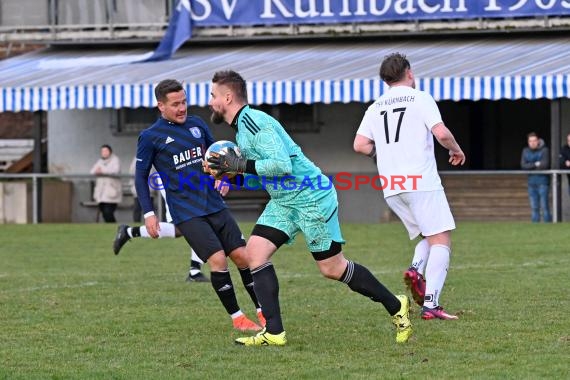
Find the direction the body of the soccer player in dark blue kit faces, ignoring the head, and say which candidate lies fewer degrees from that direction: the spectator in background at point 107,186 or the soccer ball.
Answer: the soccer ball

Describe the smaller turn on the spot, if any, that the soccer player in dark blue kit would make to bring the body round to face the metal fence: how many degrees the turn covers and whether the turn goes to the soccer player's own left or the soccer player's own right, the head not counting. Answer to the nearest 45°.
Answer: approximately 135° to the soccer player's own left

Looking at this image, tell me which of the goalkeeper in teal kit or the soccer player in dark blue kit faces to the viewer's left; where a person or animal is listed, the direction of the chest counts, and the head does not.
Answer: the goalkeeper in teal kit

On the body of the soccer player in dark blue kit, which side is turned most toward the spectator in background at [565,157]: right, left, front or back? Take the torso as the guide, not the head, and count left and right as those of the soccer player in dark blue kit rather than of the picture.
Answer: left

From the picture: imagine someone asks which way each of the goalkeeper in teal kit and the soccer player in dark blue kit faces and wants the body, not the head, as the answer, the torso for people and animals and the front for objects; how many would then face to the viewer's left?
1

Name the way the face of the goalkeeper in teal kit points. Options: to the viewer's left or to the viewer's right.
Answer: to the viewer's left

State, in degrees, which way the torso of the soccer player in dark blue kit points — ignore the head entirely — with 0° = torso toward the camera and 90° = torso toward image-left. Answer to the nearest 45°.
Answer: approximately 315°

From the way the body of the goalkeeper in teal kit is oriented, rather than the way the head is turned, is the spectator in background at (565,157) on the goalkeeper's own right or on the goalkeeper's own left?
on the goalkeeper's own right

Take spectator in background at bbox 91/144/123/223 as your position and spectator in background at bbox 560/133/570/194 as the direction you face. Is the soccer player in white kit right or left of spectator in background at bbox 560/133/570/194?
right

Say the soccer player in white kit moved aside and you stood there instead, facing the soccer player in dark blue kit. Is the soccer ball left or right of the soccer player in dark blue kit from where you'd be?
left

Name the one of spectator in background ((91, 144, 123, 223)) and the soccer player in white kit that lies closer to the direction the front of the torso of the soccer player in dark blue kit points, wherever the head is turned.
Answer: the soccer player in white kit

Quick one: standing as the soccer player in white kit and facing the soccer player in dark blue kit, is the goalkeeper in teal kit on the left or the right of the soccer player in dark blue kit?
left

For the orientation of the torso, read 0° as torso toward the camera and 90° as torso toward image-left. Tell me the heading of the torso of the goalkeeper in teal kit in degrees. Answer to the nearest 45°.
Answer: approximately 90°

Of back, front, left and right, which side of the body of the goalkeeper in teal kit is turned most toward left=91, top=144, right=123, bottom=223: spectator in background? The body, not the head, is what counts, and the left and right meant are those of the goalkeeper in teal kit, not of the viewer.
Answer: right
